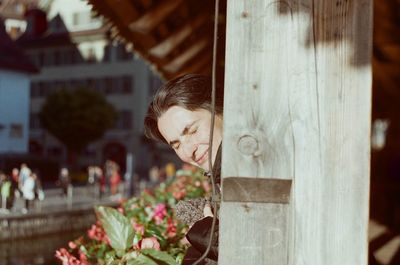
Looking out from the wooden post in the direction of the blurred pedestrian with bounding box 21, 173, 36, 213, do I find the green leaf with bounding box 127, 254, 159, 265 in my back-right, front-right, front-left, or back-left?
front-left

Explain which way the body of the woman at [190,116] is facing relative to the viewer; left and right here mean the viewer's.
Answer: facing the viewer and to the left of the viewer

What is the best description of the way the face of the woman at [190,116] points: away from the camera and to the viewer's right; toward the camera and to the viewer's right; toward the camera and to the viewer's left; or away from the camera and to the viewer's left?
toward the camera and to the viewer's left

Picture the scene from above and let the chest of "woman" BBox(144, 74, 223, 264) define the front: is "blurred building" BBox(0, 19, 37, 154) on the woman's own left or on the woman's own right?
on the woman's own right

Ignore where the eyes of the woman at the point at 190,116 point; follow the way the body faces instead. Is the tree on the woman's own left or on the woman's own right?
on the woman's own right
